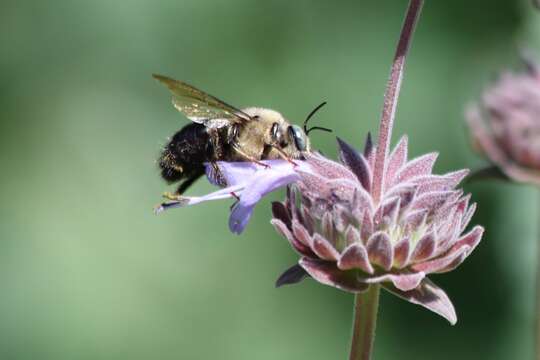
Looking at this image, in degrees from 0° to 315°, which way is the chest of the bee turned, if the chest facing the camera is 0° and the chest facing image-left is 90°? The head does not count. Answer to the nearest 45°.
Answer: approximately 270°

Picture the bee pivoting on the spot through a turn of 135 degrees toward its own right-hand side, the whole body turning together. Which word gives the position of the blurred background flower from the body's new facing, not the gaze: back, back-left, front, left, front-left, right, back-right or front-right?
back
